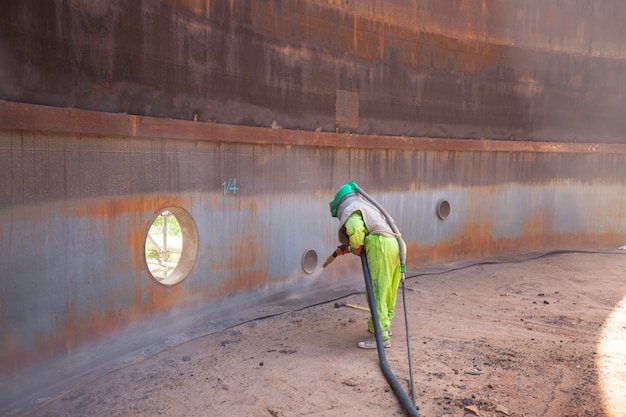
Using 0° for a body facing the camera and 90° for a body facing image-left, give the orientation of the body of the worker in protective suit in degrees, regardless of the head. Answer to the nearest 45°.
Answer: approximately 90°
